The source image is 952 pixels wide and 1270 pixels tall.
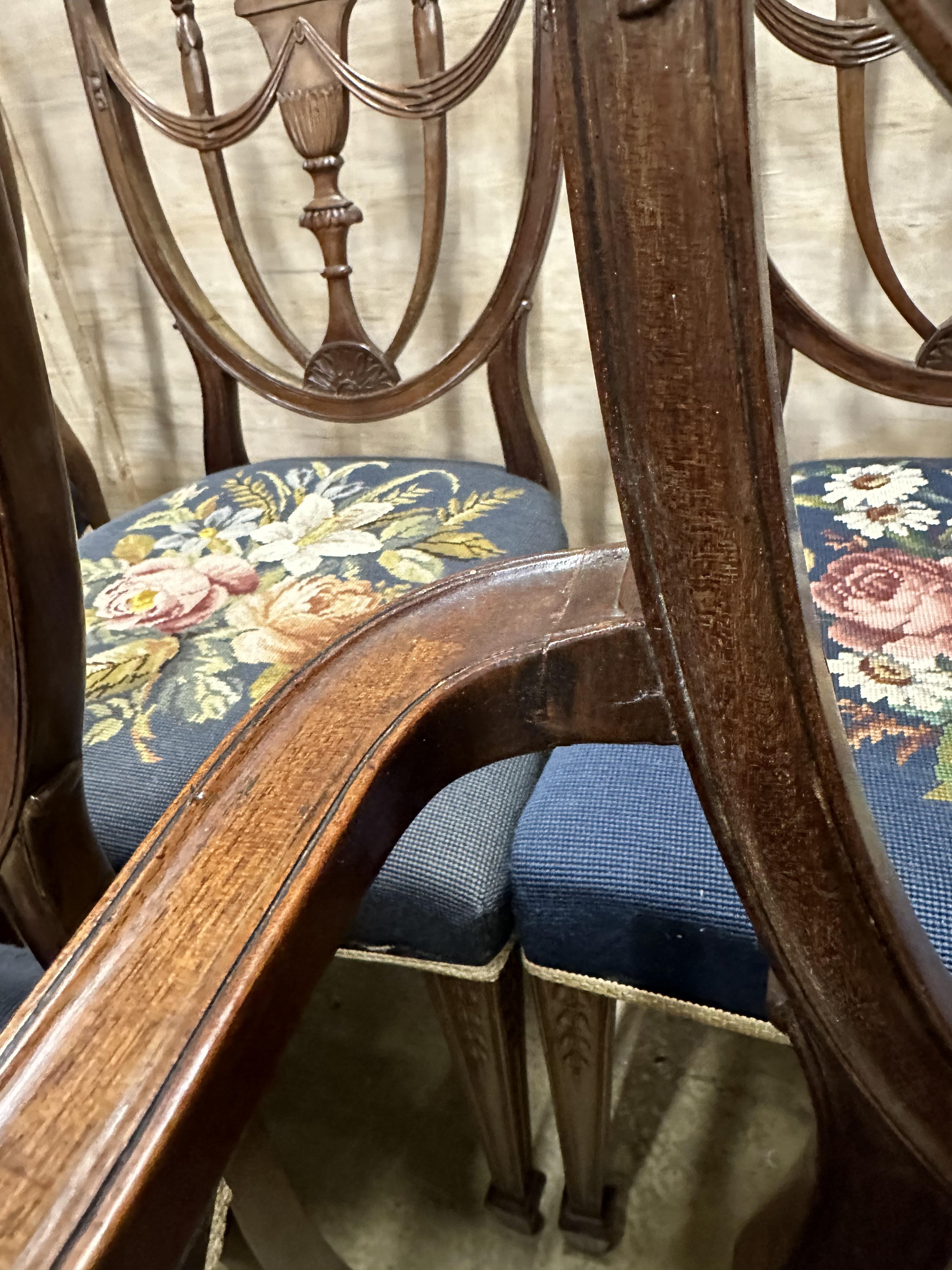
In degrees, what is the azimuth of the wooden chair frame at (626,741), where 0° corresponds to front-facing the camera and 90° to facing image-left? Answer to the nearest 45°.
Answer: approximately 45°
